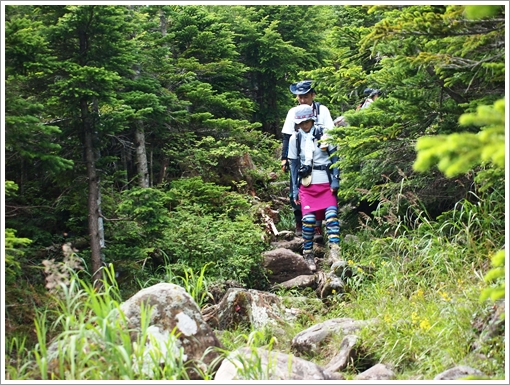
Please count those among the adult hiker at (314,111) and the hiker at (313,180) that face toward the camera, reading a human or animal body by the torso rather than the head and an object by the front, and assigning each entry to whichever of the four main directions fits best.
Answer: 2

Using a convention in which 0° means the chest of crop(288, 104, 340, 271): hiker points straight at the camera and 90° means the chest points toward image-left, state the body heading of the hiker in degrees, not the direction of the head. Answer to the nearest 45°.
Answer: approximately 0°

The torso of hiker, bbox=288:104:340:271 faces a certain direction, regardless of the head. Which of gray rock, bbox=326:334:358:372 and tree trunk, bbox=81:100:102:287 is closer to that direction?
the gray rock

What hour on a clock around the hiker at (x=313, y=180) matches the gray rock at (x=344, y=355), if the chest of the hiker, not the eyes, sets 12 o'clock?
The gray rock is roughly at 12 o'clock from the hiker.

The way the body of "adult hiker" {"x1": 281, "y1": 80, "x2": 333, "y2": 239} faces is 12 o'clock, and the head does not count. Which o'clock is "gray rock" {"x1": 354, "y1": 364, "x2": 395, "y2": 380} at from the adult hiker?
The gray rock is roughly at 12 o'clock from the adult hiker.

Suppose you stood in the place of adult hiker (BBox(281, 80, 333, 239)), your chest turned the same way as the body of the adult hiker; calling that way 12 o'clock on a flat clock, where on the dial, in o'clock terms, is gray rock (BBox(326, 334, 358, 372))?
The gray rock is roughly at 12 o'clock from the adult hiker.

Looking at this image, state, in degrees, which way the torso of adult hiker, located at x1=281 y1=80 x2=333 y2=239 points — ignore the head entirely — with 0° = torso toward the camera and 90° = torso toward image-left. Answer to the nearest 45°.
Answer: approximately 0°

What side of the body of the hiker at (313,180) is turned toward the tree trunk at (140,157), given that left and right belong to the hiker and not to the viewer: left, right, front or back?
right
